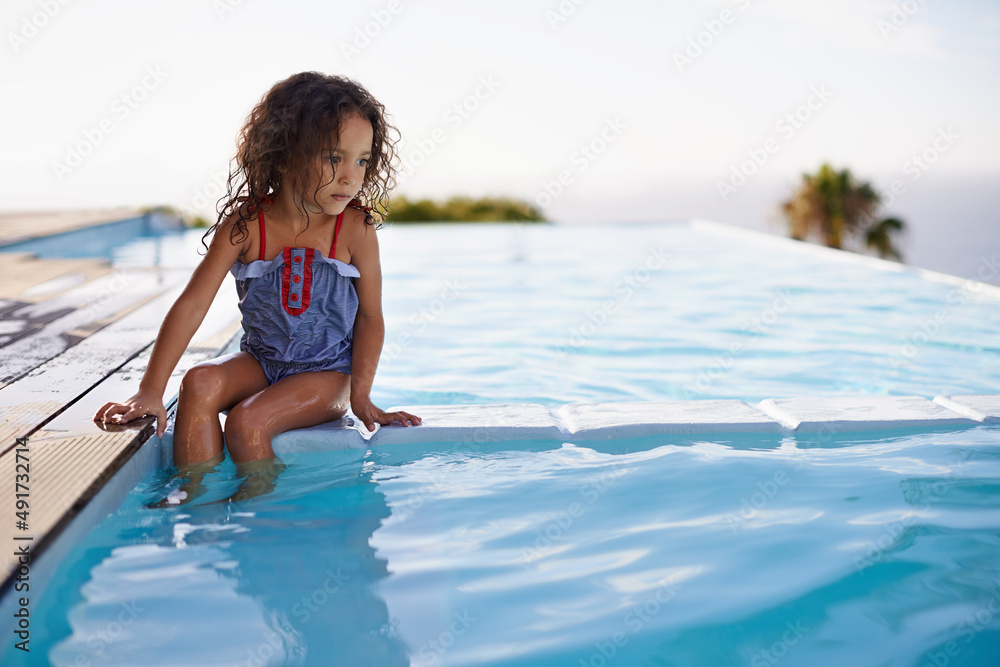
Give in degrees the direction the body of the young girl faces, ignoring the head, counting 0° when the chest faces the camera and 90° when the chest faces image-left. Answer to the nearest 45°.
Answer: approximately 0°

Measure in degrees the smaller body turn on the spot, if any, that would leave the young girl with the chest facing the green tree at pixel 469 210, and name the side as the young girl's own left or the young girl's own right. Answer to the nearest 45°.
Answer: approximately 180°

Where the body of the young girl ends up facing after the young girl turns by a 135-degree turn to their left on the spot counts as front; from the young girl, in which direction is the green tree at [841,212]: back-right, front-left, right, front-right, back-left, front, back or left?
front
